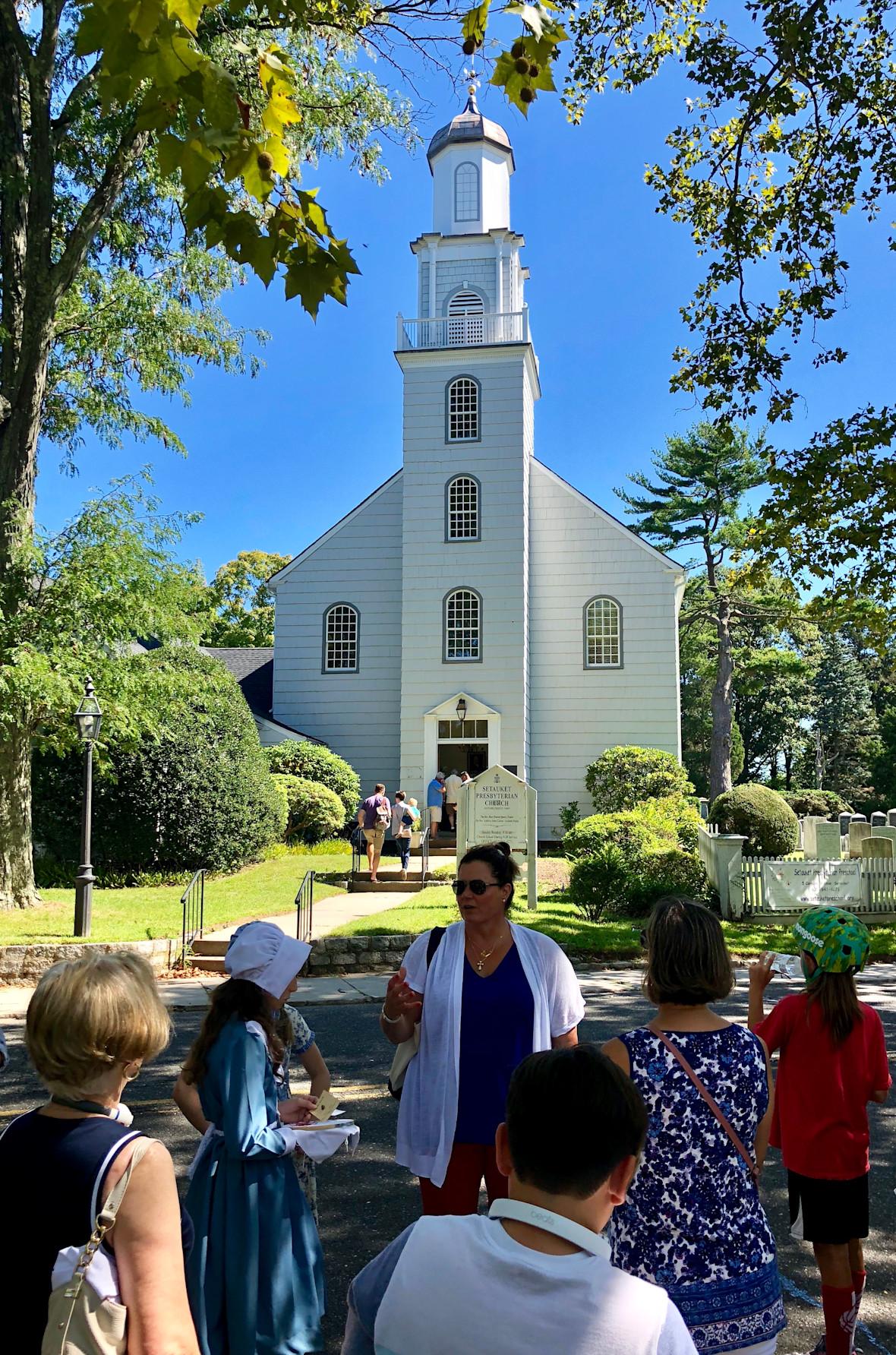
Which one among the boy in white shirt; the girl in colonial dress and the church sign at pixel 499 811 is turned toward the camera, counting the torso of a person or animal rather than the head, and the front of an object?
the church sign

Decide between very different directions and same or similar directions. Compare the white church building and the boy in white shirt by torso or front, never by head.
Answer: very different directions

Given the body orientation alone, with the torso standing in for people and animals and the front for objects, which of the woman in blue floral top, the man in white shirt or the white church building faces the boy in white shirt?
the white church building

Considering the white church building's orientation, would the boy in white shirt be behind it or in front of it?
in front

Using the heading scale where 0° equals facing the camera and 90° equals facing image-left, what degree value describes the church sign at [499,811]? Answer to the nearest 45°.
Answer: approximately 0°

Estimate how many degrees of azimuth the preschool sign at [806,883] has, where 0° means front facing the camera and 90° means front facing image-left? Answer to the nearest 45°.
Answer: approximately 0°

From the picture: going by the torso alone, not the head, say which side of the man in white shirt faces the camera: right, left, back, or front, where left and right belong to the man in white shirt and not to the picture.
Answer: back

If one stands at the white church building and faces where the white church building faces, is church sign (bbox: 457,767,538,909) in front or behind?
in front

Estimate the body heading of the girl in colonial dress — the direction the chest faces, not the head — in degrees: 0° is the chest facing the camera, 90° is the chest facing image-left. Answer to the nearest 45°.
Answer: approximately 270°

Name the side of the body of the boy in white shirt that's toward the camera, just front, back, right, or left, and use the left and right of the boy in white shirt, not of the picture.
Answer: back

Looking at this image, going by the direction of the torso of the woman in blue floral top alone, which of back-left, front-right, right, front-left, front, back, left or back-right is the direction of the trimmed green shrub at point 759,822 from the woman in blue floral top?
front

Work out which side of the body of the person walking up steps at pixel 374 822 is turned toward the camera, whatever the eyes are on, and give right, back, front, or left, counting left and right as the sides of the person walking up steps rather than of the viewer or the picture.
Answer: back

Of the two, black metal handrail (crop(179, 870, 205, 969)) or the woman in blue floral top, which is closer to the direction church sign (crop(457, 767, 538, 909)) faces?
the woman in blue floral top

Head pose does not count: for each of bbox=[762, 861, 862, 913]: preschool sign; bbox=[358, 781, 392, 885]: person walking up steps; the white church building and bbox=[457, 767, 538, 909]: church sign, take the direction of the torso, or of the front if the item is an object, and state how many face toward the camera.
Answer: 3

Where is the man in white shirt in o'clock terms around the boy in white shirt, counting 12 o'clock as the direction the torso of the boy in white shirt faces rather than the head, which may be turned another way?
The man in white shirt is roughly at 12 o'clock from the boy in white shirt.
